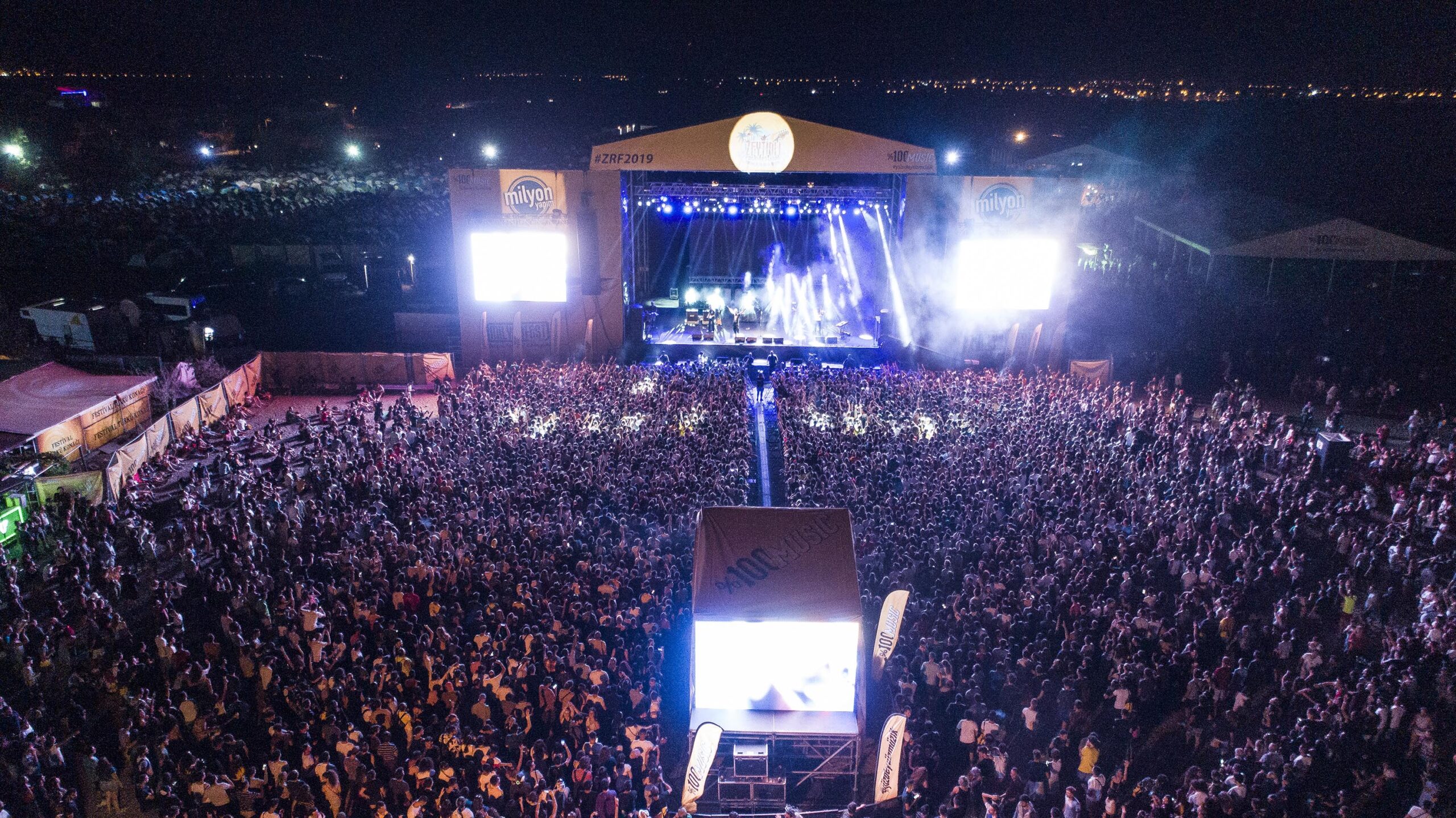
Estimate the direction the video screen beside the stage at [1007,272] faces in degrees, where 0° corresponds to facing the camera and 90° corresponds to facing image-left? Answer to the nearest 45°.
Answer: approximately 0°

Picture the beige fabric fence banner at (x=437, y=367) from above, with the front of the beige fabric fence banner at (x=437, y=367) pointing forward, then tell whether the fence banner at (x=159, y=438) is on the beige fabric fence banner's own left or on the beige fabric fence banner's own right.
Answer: on the beige fabric fence banner's own right

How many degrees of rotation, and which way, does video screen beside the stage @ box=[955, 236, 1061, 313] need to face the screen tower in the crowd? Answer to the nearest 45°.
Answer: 0° — it already faces it

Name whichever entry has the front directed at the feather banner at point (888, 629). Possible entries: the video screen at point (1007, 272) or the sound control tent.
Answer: the video screen

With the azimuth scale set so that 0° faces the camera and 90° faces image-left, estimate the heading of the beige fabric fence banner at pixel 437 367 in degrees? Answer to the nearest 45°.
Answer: approximately 0°
